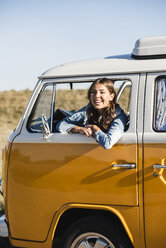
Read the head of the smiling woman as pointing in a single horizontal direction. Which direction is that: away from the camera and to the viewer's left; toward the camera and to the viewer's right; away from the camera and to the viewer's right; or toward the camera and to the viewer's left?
toward the camera and to the viewer's left

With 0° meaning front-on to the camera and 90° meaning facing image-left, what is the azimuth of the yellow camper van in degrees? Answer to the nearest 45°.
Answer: approximately 90°
